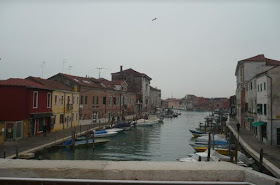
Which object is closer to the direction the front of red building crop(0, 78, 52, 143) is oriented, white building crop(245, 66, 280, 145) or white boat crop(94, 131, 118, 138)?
the white building

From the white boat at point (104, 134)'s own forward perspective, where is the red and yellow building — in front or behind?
behind

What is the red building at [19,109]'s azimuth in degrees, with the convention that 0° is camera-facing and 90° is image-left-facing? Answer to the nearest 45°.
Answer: approximately 315°

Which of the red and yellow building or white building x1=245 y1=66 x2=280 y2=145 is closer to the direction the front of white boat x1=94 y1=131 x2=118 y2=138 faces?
the white building

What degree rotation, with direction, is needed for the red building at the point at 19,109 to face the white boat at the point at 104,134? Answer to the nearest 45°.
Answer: approximately 90° to its left

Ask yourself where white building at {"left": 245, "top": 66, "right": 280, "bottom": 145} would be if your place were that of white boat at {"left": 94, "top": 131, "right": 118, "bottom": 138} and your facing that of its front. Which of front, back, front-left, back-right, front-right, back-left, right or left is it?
front-right
